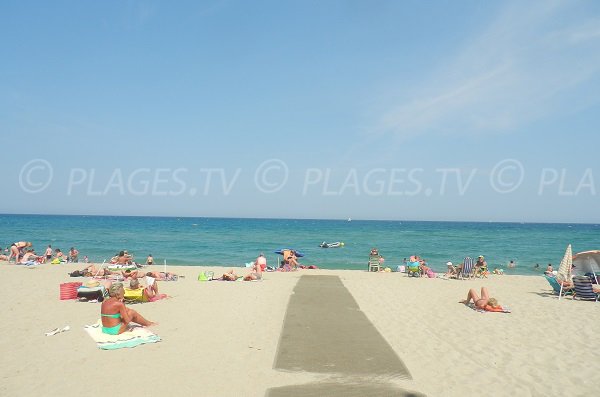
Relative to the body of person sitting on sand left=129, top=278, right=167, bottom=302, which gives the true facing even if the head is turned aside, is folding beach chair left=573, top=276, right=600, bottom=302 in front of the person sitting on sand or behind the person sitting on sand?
in front

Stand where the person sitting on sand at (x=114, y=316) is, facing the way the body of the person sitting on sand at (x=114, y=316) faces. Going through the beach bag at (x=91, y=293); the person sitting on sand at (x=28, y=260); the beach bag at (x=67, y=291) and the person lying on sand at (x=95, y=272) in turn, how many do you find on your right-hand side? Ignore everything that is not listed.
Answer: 0

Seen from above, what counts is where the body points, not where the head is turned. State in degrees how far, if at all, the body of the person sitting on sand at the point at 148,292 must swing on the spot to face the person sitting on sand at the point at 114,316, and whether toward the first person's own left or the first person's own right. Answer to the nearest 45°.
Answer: approximately 90° to the first person's own right

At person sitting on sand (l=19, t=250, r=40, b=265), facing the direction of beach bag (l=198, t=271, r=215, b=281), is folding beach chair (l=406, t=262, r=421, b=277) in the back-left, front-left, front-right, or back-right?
front-left

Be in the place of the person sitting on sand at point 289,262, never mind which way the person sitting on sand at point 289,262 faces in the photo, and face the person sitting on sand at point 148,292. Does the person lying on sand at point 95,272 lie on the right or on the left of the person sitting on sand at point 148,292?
right

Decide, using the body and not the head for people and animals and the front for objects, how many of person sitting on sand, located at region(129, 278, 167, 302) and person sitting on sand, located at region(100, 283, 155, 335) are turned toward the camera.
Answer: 0

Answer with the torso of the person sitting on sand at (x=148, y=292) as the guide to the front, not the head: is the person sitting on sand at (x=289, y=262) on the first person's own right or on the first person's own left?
on the first person's own left

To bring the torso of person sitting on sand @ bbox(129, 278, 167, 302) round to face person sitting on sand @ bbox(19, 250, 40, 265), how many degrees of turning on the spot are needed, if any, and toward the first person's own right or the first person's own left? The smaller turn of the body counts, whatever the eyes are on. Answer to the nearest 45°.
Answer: approximately 135° to the first person's own left

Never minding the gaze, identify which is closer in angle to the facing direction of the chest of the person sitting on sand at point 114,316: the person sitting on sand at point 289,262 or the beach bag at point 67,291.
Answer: the person sitting on sand

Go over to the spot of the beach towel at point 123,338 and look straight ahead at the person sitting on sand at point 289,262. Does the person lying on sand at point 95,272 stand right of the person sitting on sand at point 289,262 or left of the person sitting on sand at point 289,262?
left

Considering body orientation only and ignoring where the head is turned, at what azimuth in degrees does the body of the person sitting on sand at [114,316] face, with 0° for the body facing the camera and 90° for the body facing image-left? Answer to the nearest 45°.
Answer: approximately 225°

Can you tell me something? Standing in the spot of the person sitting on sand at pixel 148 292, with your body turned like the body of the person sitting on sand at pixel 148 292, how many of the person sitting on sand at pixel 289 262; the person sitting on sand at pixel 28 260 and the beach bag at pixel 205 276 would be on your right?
0

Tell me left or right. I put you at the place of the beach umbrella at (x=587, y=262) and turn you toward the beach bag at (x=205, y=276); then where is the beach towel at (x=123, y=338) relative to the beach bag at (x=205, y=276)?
left

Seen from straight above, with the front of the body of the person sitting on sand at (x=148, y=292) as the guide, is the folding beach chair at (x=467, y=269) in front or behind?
in front
